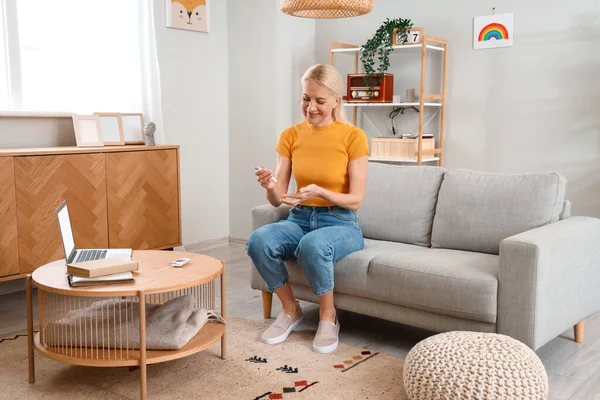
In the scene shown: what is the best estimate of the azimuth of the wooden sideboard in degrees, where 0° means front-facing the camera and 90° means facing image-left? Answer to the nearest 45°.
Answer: approximately 315°

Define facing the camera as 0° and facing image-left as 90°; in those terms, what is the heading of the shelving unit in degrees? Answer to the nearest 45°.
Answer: approximately 45°

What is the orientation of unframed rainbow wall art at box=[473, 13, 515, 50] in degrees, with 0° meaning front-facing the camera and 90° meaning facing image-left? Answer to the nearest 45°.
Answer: approximately 45°

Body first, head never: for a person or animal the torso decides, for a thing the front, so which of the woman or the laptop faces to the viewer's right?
the laptop

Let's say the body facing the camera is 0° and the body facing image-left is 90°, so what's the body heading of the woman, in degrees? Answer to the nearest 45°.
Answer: approximately 45°

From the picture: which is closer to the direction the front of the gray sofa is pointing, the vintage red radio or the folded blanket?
the folded blanket

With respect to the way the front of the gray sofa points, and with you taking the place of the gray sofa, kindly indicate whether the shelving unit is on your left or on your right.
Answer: on your right

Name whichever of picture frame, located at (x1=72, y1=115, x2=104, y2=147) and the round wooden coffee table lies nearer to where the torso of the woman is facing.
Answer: the round wooden coffee table

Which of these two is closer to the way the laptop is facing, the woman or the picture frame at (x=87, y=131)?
the woman

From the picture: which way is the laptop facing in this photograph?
to the viewer's right
